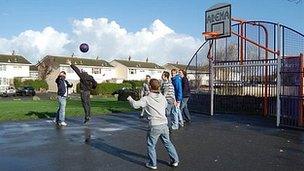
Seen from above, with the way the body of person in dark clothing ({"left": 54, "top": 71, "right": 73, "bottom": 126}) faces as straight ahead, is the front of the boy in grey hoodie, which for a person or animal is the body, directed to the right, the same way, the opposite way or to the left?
the opposite way

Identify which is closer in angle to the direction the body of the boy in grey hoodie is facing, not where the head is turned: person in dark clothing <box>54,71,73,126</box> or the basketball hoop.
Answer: the person in dark clothing

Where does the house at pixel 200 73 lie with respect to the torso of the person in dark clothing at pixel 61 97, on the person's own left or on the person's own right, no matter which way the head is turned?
on the person's own left

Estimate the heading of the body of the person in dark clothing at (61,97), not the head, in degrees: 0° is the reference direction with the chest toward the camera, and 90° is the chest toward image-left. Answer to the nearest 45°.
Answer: approximately 315°

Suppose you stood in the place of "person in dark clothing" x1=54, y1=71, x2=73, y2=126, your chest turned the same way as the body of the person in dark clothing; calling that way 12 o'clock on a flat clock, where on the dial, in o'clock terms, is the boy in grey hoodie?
The boy in grey hoodie is roughly at 1 o'clock from the person in dark clothing.

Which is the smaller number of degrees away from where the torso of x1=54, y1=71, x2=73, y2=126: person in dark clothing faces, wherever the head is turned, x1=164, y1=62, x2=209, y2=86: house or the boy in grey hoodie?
the boy in grey hoodie

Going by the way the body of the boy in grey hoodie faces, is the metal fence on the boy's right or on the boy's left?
on the boy's right

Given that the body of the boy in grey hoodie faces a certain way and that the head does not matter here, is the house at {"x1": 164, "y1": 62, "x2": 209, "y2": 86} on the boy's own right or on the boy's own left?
on the boy's own right

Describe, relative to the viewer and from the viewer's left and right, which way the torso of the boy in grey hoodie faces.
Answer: facing away from the viewer and to the left of the viewer
